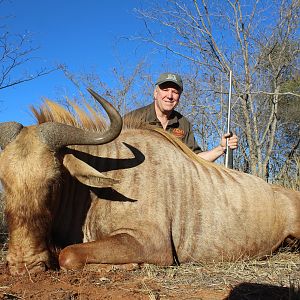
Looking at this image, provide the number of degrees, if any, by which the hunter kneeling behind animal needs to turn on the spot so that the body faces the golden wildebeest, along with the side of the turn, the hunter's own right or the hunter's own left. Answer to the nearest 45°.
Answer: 0° — they already face it

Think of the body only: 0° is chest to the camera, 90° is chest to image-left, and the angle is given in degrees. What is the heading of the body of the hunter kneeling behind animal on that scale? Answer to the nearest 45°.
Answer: approximately 0°

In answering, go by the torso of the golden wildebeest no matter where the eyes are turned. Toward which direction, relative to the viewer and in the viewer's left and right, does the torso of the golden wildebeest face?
facing the viewer and to the left of the viewer

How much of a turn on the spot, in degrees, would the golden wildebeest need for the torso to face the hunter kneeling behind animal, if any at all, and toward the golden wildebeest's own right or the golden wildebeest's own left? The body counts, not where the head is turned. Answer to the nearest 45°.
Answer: approximately 135° to the golden wildebeest's own right

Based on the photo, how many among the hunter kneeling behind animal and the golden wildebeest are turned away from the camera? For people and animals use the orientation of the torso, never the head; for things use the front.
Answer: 0
